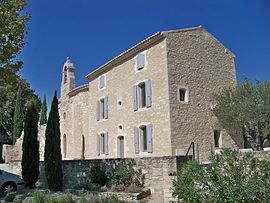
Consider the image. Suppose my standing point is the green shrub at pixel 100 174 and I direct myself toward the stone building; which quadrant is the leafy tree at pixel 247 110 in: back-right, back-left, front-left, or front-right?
front-right

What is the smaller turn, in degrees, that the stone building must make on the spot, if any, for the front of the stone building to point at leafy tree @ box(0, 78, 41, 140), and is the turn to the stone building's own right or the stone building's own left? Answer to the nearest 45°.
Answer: approximately 90° to the stone building's own right

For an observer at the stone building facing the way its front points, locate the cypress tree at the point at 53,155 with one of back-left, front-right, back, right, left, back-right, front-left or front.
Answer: front

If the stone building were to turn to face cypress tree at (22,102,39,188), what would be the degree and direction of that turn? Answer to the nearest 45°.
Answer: approximately 45° to its right

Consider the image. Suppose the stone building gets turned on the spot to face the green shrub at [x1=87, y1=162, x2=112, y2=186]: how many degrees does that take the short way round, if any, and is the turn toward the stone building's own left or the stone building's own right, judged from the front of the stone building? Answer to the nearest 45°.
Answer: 0° — it already faces it

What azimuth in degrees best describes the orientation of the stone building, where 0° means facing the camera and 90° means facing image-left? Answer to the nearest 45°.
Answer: approximately 45°

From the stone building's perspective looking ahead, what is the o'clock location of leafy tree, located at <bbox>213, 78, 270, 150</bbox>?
The leafy tree is roughly at 8 o'clock from the stone building.

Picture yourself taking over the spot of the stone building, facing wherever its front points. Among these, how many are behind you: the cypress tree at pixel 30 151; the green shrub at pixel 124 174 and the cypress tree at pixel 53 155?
0

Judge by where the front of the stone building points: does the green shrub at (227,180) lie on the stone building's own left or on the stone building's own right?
on the stone building's own left

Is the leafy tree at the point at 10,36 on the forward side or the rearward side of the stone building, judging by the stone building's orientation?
on the forward side

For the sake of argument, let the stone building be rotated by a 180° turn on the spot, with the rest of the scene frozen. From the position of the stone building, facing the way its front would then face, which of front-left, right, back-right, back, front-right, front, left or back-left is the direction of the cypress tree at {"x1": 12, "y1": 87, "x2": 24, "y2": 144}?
left
